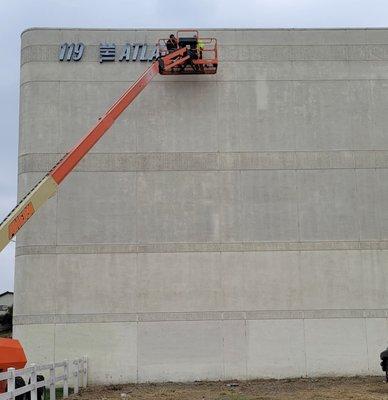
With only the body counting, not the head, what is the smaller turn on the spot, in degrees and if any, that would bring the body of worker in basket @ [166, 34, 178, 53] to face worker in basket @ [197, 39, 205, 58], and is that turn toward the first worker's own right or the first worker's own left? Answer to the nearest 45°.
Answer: approximately 90° to the first worker's own right

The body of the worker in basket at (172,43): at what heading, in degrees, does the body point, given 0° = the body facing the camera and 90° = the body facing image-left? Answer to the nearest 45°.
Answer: approximately 180°
